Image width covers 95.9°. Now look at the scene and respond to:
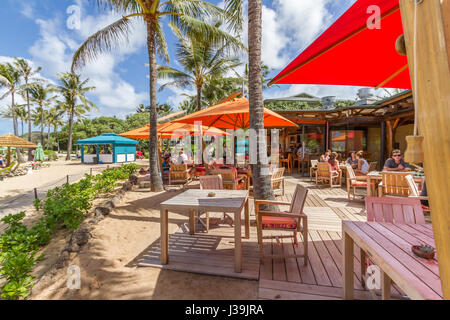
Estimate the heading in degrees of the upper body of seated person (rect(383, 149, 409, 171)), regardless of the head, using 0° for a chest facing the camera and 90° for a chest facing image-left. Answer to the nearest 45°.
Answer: approximately 0°

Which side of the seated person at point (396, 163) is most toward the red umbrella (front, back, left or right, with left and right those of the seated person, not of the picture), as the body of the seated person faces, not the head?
front

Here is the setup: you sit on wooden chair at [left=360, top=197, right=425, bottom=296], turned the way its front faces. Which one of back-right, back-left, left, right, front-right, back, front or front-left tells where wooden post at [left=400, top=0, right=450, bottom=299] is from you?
front

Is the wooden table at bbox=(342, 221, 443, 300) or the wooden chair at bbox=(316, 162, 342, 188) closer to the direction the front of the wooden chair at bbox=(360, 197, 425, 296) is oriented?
the wooden table

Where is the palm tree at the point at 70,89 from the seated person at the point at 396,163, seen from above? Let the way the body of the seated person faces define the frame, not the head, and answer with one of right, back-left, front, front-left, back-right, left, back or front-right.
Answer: right

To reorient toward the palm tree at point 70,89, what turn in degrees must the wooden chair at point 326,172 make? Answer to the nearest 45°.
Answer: approximately 135° to its left

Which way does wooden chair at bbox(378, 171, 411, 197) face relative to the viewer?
away from the camera

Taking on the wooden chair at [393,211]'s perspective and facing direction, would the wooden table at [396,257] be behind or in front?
in front

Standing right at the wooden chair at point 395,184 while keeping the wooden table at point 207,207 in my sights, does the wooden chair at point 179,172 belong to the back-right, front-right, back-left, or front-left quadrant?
front-right

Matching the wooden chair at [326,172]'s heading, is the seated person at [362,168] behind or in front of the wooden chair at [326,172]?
in front

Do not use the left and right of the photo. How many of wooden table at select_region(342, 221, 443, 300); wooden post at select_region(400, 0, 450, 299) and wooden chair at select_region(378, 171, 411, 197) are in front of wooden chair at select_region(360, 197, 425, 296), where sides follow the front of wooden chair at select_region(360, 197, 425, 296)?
2

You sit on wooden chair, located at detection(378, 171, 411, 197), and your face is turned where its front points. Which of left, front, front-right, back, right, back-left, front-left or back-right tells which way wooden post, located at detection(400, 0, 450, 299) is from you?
back

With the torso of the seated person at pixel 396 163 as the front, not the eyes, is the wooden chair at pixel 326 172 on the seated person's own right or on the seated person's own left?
on the seated person's own right
